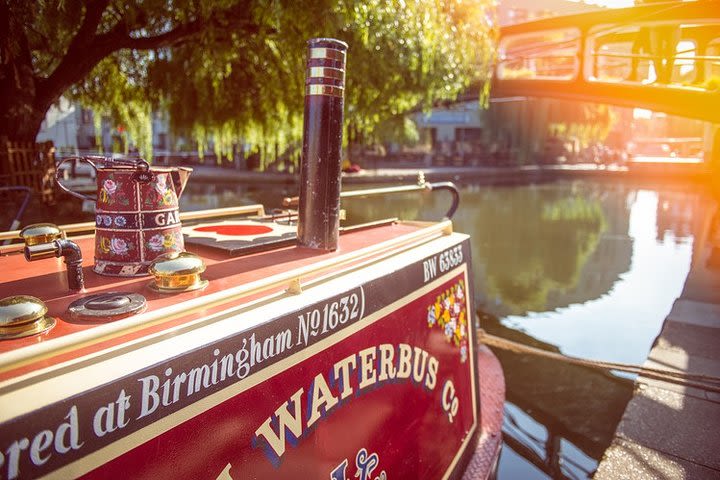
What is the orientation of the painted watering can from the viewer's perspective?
to the viewer's right

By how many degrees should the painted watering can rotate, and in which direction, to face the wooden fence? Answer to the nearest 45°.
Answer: approximately 90° to its left

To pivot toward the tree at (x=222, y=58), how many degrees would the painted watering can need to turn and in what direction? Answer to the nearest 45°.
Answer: approximately 90° to its left
